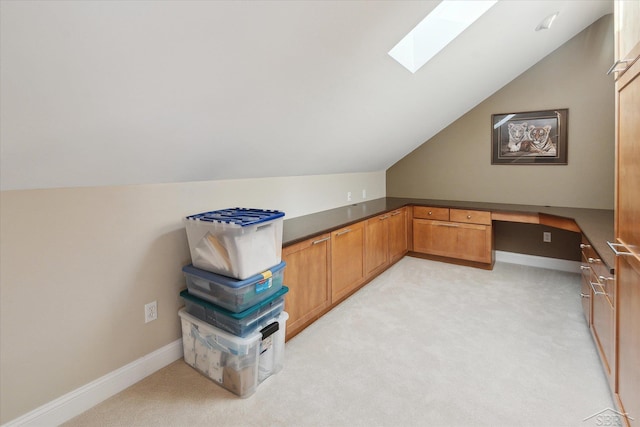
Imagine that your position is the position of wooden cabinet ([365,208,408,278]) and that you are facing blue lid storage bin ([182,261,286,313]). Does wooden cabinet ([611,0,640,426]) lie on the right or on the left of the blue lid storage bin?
left

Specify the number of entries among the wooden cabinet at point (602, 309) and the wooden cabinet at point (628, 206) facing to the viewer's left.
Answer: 2

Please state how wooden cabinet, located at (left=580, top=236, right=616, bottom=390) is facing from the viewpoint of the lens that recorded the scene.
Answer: facing to the left of the viewer

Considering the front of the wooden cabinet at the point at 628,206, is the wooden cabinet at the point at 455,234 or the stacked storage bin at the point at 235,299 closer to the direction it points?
the stacked storage bin

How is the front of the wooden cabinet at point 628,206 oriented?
to the viewer's left

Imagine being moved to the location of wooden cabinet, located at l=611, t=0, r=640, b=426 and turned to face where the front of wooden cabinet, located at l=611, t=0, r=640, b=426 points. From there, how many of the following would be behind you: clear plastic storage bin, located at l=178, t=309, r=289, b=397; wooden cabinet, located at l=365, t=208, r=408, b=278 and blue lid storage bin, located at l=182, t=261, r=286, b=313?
0

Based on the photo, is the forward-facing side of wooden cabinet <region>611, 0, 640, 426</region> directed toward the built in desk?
no

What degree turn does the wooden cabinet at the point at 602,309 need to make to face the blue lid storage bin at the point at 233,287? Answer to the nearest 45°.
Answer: approximately 45° to its left

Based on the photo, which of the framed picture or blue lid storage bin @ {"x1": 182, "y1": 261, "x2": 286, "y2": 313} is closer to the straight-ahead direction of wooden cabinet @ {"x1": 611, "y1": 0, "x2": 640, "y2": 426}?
the blue lid storage bin

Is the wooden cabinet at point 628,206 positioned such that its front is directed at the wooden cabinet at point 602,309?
no

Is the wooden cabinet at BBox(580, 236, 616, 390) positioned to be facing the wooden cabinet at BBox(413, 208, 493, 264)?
no

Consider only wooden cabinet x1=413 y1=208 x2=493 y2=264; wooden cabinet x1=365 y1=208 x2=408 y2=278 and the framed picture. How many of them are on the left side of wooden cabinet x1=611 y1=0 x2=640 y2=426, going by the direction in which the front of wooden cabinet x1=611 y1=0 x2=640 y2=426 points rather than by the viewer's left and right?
0

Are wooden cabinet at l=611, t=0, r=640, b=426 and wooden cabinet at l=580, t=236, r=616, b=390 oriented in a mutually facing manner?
no

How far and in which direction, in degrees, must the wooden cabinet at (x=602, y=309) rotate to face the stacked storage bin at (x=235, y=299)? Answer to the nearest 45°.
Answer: approximately 45° to its left
